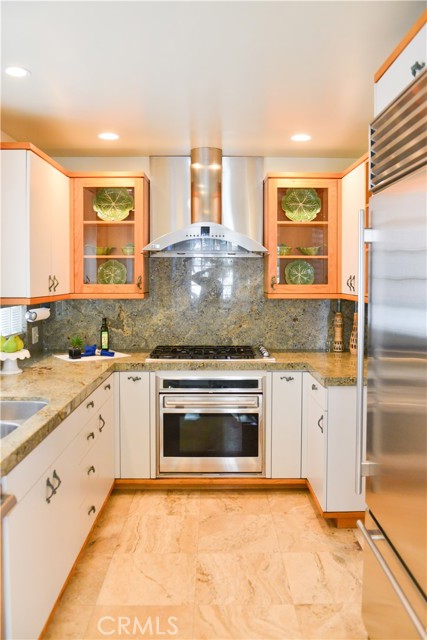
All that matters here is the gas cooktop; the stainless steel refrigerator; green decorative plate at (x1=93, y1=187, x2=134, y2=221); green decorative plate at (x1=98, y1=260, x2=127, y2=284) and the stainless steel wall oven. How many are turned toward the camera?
4

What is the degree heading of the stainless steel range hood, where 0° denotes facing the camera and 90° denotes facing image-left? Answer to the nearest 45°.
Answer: approximately 0°

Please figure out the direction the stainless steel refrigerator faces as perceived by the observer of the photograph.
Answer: facing to the left of the viewer

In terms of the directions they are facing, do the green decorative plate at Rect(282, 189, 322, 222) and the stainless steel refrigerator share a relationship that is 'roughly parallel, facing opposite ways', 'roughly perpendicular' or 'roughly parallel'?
roughly perpendicular
